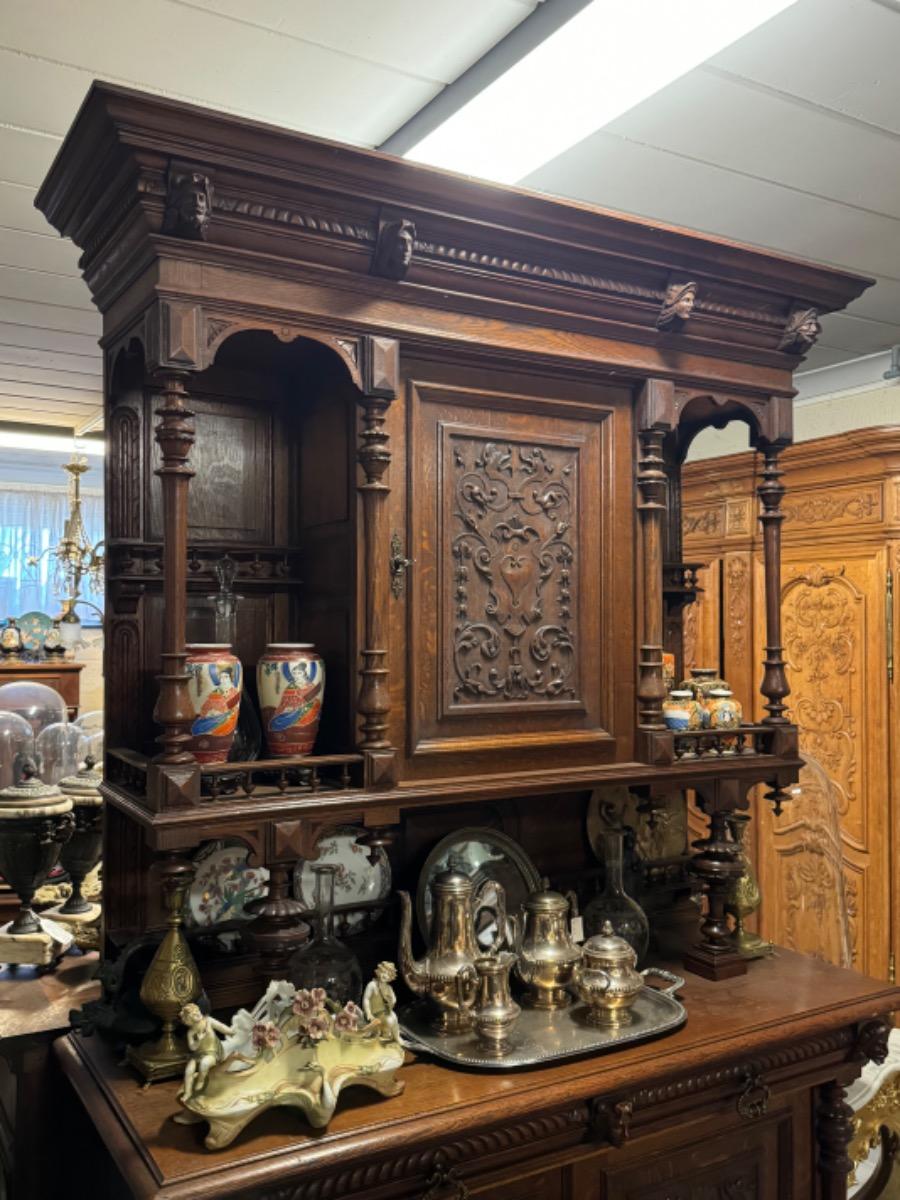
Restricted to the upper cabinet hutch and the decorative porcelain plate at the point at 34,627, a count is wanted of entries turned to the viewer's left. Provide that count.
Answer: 0

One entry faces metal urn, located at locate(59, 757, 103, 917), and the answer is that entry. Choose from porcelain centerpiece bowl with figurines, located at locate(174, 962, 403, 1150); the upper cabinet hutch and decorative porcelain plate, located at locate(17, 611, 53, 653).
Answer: the decorative porcelain plate

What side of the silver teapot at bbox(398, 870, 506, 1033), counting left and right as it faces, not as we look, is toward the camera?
left

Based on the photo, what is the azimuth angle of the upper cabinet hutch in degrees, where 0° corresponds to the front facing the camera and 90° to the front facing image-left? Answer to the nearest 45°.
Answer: approximately 315°

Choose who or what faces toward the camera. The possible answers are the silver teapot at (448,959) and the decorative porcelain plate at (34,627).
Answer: the decorative porcelain plate

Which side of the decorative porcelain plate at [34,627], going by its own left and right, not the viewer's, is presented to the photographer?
front

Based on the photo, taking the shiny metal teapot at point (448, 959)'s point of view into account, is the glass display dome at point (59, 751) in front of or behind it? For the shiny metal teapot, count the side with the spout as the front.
in front

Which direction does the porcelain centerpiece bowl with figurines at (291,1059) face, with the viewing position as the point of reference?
facing the viewer and to the right of the viewer

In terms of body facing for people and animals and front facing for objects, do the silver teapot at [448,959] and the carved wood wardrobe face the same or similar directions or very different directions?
same or similar directions

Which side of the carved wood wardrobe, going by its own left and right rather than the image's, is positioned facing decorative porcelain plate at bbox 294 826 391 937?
front

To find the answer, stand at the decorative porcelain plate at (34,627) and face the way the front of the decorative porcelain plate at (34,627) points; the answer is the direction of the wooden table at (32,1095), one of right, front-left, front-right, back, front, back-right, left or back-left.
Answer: front

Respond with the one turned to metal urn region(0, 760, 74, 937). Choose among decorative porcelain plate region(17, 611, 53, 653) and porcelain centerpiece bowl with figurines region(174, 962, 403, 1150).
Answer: the decorative porcelain plate

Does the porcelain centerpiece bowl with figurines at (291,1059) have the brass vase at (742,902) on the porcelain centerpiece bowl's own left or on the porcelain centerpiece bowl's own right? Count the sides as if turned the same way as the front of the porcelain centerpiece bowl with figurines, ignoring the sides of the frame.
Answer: on the porcelain centerpiece bowl's own left

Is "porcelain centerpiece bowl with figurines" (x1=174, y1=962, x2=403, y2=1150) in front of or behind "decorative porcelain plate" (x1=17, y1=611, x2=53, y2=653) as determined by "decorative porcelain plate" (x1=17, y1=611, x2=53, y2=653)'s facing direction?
in front

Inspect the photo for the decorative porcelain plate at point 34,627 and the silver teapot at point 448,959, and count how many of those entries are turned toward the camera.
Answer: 1
